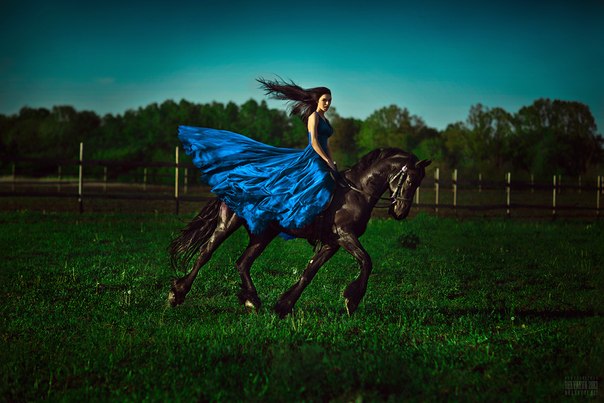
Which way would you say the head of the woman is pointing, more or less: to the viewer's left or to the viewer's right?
to the viewer's right

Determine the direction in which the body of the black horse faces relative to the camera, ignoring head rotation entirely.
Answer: to the viewer's right

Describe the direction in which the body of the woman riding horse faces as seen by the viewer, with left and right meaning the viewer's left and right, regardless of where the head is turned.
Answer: facing to the right of the viewer
